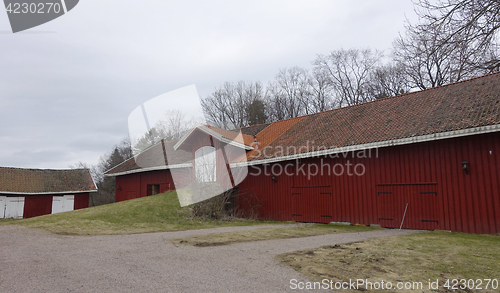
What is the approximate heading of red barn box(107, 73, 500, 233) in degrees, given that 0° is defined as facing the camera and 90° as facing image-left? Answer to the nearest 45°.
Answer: approximately 45°

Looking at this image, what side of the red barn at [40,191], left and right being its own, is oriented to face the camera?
front
